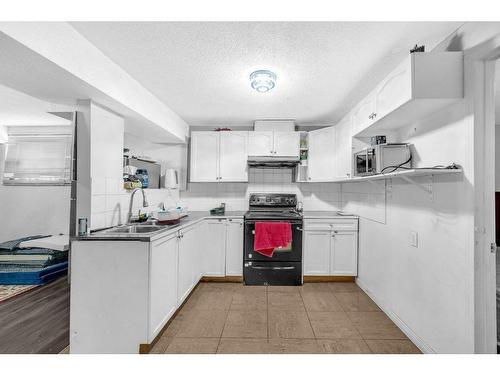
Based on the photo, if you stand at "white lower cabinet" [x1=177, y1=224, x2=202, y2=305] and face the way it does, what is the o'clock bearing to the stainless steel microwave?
The stainless steel microwave is roughly at 1 o'clock from the white lower cabinet.

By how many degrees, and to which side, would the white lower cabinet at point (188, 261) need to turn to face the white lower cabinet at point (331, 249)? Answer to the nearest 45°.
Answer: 0° — it already faces it

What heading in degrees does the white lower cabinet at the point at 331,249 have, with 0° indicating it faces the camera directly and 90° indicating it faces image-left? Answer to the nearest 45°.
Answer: approximately 0°

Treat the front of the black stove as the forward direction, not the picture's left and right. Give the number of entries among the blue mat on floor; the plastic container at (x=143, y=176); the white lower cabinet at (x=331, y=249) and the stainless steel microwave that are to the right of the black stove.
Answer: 2

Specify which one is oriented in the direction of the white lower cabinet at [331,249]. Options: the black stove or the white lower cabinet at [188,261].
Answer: the white lower cabinet at [188,261]

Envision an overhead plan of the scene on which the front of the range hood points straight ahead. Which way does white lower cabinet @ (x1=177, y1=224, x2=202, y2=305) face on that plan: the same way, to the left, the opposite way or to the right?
to the left

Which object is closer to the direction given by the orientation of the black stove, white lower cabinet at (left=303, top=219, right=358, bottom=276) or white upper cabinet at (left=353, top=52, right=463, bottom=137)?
the white upper cabinet

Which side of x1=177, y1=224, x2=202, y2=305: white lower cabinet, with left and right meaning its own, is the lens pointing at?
right

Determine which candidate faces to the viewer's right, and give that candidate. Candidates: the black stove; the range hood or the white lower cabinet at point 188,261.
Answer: the white lower cabinet
